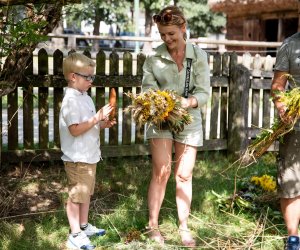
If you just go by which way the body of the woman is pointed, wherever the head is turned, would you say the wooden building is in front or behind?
behind

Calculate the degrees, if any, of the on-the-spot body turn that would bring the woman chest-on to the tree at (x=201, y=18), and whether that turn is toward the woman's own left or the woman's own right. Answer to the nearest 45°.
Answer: approximately 180°

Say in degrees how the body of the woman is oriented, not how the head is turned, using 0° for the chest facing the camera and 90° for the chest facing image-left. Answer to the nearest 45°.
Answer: approximately 0°

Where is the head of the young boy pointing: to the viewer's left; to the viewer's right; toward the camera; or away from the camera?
to the viewer's right

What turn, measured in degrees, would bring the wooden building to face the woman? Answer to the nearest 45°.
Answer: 0° — it already faces them

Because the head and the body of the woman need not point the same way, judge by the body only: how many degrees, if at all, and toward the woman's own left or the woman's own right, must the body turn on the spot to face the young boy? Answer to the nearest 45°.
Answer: approximately 90° to the woman's own right

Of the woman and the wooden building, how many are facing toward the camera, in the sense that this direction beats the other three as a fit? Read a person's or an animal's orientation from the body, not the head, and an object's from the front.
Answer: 2

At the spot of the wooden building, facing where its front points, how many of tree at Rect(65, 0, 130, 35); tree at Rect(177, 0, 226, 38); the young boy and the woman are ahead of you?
2

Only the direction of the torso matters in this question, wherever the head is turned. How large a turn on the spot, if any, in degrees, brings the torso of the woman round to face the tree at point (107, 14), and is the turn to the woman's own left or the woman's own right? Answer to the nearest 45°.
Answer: approximately 180°

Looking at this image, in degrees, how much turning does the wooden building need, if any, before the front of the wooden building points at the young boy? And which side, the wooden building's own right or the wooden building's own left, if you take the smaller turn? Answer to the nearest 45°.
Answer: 0° — it already faces them
